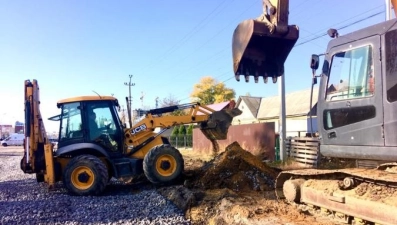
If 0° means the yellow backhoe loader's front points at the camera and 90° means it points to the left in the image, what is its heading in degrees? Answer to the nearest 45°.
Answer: approximately 270°

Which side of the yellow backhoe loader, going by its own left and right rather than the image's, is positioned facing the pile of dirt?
front

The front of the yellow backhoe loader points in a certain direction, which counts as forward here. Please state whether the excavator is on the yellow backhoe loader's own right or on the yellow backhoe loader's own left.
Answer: on the yellow backhoe loader's own right

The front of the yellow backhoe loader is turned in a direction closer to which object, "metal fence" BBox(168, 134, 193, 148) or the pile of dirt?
the pile of dirt

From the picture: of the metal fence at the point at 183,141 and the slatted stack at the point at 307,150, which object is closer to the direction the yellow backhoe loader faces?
the slatted stack

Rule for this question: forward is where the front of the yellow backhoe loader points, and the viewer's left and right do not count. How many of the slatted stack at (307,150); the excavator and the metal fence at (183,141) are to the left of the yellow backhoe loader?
1

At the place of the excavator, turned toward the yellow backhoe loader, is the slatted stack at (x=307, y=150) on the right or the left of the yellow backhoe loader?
right
